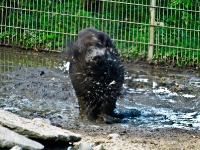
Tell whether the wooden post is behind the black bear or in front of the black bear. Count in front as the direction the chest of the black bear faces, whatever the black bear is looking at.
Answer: behind

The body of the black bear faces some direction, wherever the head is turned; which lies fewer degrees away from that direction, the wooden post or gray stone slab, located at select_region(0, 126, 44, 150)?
the gray stone slab

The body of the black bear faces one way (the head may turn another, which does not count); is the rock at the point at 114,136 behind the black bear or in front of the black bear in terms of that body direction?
in front

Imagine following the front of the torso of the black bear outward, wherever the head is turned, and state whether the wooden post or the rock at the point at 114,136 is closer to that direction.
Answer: the rock

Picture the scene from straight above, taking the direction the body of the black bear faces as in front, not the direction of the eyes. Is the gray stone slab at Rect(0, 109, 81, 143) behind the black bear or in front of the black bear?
in front

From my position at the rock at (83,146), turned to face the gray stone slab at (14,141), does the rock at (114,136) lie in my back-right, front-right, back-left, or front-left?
back-right

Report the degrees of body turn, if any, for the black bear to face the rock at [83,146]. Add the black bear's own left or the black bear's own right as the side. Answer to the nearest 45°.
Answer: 0° — it already faces it

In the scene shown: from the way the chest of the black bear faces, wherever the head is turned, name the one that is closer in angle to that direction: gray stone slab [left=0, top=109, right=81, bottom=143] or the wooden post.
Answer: the gray stone slab

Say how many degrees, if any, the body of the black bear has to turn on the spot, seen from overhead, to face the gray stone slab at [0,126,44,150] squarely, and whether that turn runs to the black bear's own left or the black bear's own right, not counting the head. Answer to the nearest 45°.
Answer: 0° — it already faces it

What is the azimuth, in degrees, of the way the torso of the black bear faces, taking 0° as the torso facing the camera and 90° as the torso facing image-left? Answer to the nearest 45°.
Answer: approximately 0°

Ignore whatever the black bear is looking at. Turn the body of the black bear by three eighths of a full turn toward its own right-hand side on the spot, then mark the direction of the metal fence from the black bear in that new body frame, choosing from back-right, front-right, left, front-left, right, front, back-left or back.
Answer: front-right
